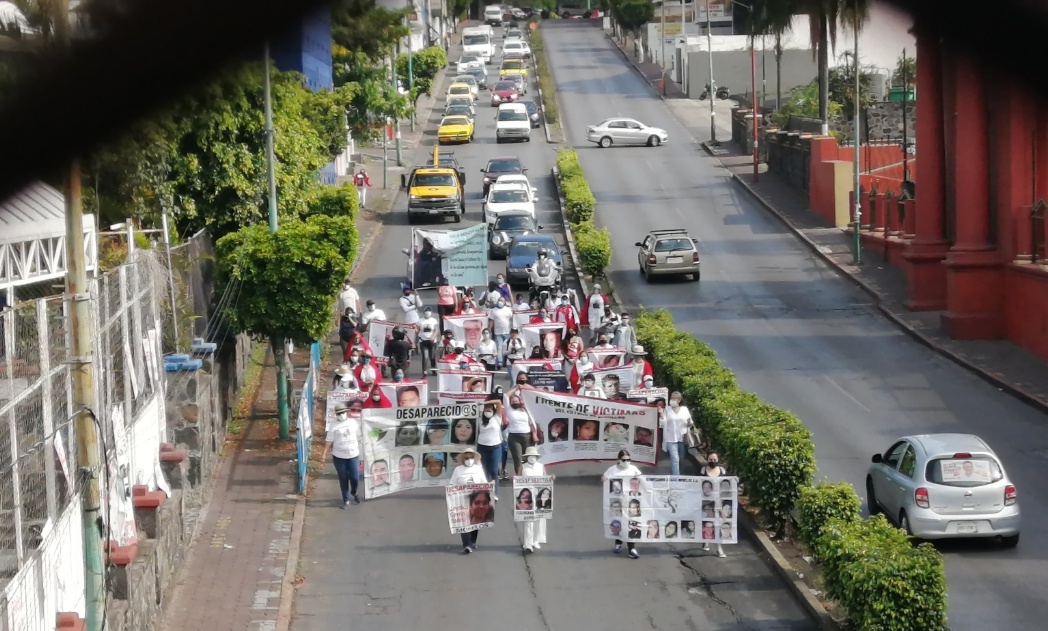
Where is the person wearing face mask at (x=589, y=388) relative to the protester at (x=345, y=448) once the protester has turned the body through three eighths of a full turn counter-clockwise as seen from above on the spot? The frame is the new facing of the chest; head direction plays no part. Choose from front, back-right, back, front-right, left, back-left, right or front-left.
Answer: front

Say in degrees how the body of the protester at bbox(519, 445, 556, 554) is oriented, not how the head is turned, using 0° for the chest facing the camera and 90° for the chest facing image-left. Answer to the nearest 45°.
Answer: approximately 0°

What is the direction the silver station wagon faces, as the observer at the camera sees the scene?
facing away from the viewer

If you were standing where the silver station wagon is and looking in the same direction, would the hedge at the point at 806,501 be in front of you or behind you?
behind

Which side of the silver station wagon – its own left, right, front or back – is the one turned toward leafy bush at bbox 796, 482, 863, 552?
back

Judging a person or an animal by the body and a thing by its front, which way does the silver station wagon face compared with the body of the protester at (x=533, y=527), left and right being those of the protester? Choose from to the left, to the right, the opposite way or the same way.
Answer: the opposite way

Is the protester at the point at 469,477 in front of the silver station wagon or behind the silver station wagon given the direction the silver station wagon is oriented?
behind

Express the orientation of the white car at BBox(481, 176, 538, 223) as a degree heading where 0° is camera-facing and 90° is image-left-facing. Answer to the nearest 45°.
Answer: approximately 0°
